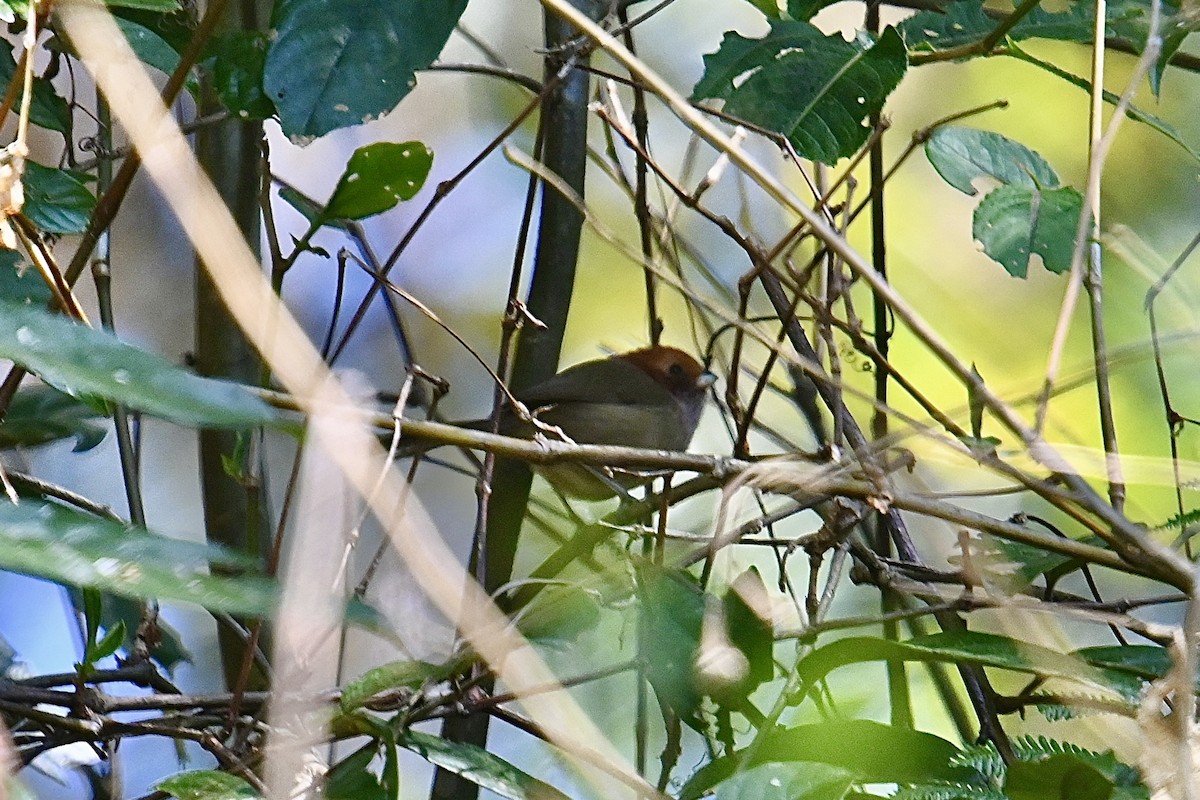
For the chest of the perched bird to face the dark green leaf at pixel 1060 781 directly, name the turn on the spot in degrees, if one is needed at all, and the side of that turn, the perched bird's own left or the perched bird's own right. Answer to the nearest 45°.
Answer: approximately 90° to the perched bird's own right

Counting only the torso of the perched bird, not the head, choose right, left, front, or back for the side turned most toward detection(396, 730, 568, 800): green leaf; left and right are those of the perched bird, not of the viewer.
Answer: right

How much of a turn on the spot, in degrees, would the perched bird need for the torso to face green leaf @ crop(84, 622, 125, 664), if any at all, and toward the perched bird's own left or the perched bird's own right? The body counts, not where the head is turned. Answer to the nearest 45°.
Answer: approximately 180°

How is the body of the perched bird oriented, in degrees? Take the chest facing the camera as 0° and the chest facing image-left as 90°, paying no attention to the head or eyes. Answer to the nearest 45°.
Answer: approximately 270°
